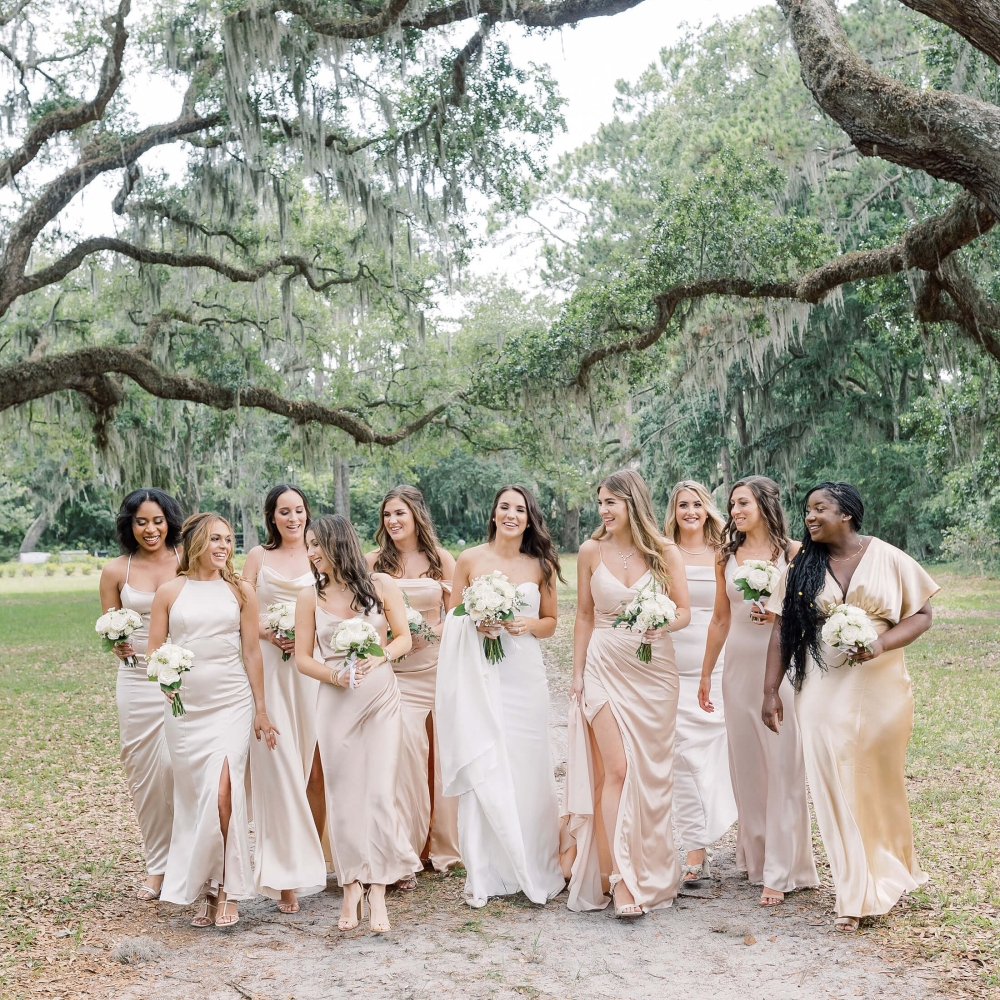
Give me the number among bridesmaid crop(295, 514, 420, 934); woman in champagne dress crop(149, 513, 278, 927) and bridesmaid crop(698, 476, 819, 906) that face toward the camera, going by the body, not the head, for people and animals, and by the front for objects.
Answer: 3

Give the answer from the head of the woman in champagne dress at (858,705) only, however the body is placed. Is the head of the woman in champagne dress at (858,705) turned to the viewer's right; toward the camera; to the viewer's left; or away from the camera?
to the viewer's left

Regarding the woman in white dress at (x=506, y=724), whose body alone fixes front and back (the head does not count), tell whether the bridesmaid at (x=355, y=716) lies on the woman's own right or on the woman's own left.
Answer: on the woman's own right

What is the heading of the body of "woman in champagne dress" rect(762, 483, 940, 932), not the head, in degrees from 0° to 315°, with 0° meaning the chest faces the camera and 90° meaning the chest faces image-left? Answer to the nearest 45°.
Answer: approximately 0°

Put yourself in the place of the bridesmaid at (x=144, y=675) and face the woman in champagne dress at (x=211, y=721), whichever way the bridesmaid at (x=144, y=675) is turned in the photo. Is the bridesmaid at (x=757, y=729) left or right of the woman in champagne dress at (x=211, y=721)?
left

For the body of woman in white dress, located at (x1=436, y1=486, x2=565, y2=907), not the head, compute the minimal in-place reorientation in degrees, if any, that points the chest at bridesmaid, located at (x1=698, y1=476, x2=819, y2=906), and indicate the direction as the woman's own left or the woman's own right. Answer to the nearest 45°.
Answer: approximately 90° to the woman's own left

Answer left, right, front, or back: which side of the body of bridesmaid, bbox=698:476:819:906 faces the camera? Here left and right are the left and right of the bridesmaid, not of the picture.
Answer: front

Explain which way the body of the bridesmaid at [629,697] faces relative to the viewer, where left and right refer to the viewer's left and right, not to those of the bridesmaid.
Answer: facing the viewer

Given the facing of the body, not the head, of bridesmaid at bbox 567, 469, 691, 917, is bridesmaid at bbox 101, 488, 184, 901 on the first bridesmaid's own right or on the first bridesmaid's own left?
on the first bridesmaid's own right
